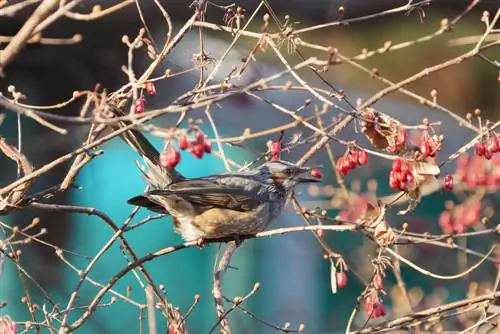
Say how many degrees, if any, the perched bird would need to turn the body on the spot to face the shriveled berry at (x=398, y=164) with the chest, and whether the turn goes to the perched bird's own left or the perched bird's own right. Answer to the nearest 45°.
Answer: approximately 45° to the perched bird's own right

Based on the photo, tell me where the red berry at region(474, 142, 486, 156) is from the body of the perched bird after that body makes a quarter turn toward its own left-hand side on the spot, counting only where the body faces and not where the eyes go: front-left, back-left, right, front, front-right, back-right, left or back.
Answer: back-right

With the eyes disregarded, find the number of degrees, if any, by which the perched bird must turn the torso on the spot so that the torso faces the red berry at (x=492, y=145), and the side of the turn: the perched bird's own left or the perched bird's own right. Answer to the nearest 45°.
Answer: approximately 45° to the perched bird's own right

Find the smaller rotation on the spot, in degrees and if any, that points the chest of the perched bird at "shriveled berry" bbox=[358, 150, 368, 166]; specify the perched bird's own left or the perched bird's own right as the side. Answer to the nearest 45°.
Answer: approximately 45° to the perched bird's own right

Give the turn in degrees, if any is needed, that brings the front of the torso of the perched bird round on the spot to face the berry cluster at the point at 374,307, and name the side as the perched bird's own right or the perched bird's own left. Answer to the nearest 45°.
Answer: approximately 45° to the perched bird's own right

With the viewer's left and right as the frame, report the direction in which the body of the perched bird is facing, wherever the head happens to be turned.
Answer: facing to the right of the viewer

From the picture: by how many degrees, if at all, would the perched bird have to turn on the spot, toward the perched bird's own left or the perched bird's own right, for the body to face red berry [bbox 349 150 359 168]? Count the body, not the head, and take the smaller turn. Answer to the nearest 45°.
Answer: approximately 45° to the perched bird's own right

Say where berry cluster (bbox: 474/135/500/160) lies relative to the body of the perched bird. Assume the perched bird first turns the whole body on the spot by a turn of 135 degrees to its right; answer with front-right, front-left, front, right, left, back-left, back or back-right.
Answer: left
